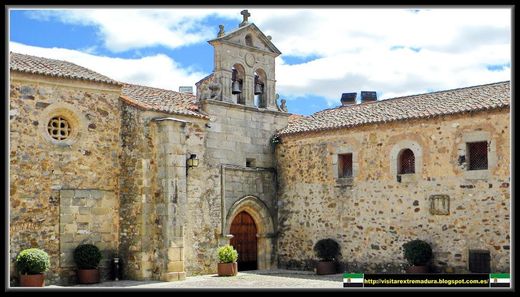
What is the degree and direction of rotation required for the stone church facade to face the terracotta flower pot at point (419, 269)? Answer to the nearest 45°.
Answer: approximately 45° to its left

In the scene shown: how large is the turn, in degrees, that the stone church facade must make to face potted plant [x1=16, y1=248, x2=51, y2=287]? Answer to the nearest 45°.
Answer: approximately 90° to its right

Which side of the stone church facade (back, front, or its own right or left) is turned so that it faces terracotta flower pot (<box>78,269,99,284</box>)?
right

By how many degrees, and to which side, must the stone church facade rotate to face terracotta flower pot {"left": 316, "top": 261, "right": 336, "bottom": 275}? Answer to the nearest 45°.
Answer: approximately 90° to its left

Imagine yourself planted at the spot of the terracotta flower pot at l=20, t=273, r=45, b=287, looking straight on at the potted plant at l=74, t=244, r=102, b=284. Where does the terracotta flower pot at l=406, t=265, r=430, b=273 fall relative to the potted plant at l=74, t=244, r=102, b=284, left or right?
right

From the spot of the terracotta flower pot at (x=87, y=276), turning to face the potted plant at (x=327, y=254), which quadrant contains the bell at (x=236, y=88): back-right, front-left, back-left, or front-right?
front-left

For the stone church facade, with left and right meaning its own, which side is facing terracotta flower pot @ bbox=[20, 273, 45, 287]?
right

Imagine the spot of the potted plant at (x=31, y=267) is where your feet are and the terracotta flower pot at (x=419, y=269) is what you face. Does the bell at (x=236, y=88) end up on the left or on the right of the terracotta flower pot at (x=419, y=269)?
left
